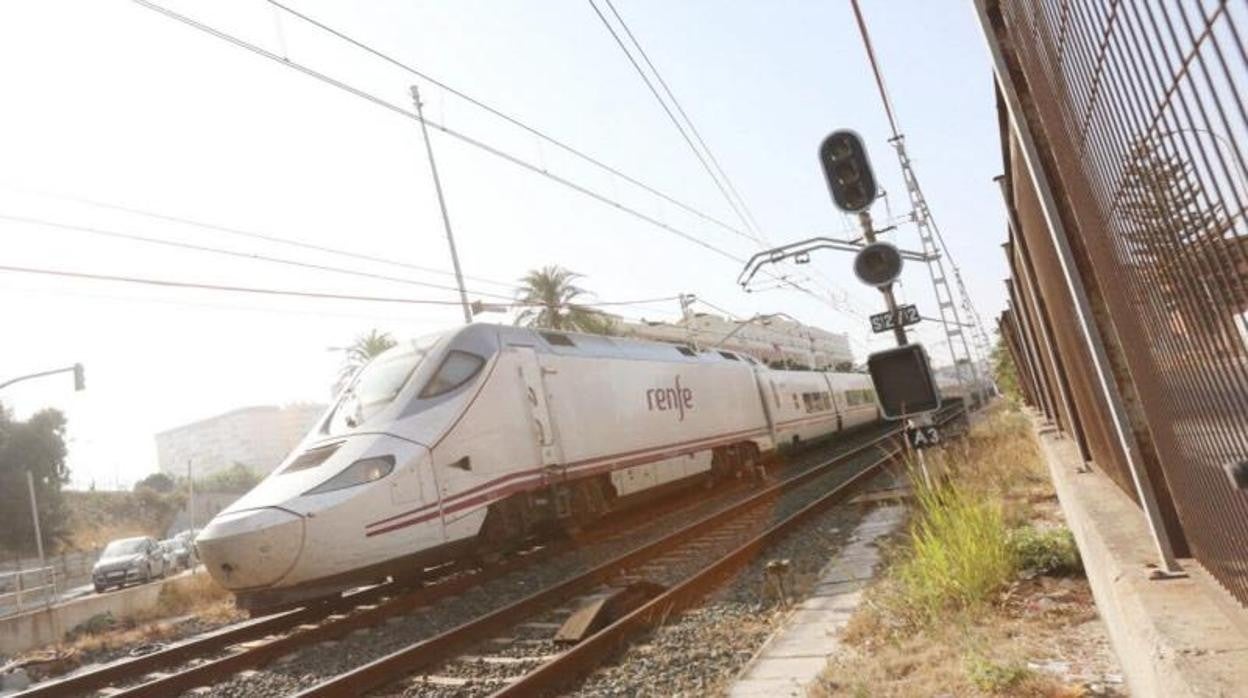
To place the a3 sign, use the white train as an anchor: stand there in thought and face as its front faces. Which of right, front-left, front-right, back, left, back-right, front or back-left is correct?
left

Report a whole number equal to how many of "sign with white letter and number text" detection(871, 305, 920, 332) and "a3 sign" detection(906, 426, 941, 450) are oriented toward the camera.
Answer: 2

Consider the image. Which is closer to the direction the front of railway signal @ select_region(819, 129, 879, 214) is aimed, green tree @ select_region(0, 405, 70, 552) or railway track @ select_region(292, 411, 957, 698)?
the railway track

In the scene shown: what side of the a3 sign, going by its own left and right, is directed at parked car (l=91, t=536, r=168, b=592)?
right

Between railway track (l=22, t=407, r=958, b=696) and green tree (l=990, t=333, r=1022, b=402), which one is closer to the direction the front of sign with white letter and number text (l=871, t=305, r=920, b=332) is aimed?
the railway track
